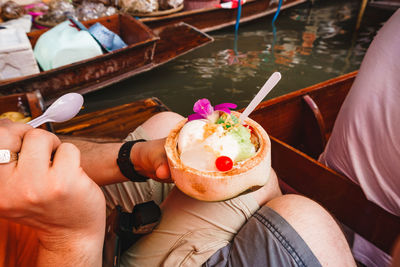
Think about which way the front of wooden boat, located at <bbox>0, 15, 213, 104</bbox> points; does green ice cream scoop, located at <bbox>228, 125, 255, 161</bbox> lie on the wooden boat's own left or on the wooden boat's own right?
on the wooden boat's own right

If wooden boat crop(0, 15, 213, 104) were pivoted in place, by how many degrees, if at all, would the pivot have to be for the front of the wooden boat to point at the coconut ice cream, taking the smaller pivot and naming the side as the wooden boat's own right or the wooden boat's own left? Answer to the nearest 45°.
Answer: approximately 135° to the wooden boat's own right

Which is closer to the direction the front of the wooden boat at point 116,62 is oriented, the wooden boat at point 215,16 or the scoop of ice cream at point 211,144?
the wooden boat

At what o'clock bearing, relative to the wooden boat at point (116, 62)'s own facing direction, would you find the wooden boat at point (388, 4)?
the wooden boat at point (388, 4) is roughly at 1 o'clock from the wooden boat at point (116, 62).

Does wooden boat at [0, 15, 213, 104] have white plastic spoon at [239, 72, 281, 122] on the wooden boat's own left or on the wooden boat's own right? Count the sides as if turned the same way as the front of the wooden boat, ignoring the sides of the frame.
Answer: on the wooden boat's own right

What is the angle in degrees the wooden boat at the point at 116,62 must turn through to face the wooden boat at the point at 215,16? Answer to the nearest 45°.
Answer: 0° — it already faces it

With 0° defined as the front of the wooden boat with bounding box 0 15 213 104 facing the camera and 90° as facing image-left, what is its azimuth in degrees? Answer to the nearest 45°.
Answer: approximately 225°

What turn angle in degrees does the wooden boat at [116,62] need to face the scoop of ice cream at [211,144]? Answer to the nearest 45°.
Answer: approximately 135° to its right
